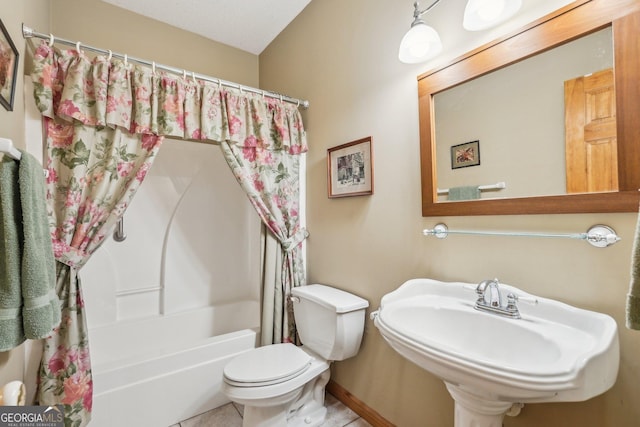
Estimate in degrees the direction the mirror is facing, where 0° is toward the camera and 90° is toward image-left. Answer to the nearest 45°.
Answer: approximately 45°

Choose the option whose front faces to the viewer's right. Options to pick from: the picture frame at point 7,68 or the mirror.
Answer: the picture frame

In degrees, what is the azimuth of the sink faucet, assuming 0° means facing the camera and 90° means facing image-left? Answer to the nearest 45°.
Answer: approximately 45°

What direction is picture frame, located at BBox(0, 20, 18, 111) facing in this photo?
to the viewer's right

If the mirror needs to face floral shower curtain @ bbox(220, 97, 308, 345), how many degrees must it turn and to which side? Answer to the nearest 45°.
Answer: approximately 45° to its right

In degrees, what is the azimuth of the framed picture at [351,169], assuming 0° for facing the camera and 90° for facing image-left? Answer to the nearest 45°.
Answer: approximately 45°

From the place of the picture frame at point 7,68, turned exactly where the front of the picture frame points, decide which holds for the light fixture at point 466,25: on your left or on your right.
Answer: on your right
